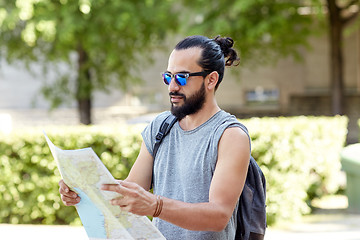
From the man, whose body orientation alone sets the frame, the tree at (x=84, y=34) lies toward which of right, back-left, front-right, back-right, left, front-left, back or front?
back-right

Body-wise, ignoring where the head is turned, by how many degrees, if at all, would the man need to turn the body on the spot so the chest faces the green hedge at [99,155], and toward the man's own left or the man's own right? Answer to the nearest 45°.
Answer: approximately 135° to the man's own right

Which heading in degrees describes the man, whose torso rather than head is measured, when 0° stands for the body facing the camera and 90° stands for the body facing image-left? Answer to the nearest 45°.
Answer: approximately 45°

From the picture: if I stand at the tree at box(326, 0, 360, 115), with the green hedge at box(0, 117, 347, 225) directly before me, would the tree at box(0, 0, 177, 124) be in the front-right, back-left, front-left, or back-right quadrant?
front-right

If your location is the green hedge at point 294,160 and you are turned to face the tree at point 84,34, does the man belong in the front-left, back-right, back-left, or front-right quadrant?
back-left

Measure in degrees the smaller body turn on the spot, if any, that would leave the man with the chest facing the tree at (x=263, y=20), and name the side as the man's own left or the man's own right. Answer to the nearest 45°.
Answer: approximately 135° to the man's own right

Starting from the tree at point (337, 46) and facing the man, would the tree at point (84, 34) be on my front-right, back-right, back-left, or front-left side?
front-right
